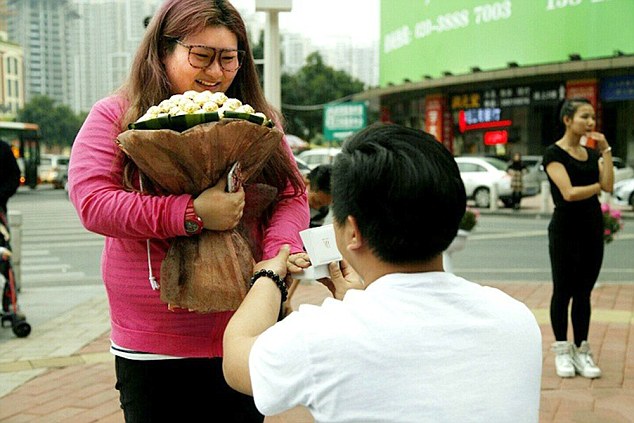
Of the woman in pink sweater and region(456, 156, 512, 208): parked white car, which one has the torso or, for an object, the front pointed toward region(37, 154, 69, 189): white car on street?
region(456, 156, 512, 208): parked white car

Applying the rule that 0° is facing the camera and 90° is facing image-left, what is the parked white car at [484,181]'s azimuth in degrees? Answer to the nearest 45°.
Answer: approximately 135°

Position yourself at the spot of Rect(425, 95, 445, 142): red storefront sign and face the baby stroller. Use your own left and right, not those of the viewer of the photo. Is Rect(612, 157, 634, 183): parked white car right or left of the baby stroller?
left

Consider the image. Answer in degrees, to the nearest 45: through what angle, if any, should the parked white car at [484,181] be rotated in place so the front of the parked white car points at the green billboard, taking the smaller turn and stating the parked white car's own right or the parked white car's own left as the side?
approximately 45° to the parked white car's own right

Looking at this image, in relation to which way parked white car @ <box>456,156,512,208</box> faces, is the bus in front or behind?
in front

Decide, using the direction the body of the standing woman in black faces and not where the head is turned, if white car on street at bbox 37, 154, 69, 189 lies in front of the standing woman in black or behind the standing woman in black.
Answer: behind

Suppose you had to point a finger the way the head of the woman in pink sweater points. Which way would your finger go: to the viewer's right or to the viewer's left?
to the viewer's right

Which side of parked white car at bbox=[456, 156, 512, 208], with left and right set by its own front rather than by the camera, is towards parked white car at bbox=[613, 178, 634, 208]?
back

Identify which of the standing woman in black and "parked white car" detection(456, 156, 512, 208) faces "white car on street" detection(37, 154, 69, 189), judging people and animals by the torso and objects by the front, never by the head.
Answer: "parked white car" detection(456, 156, 512, 208)

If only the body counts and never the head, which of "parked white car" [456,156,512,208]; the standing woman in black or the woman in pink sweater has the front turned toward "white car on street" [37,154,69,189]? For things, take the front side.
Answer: "parked white car" [456,156,512,208]

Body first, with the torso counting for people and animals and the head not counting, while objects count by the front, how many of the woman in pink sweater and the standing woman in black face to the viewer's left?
0
